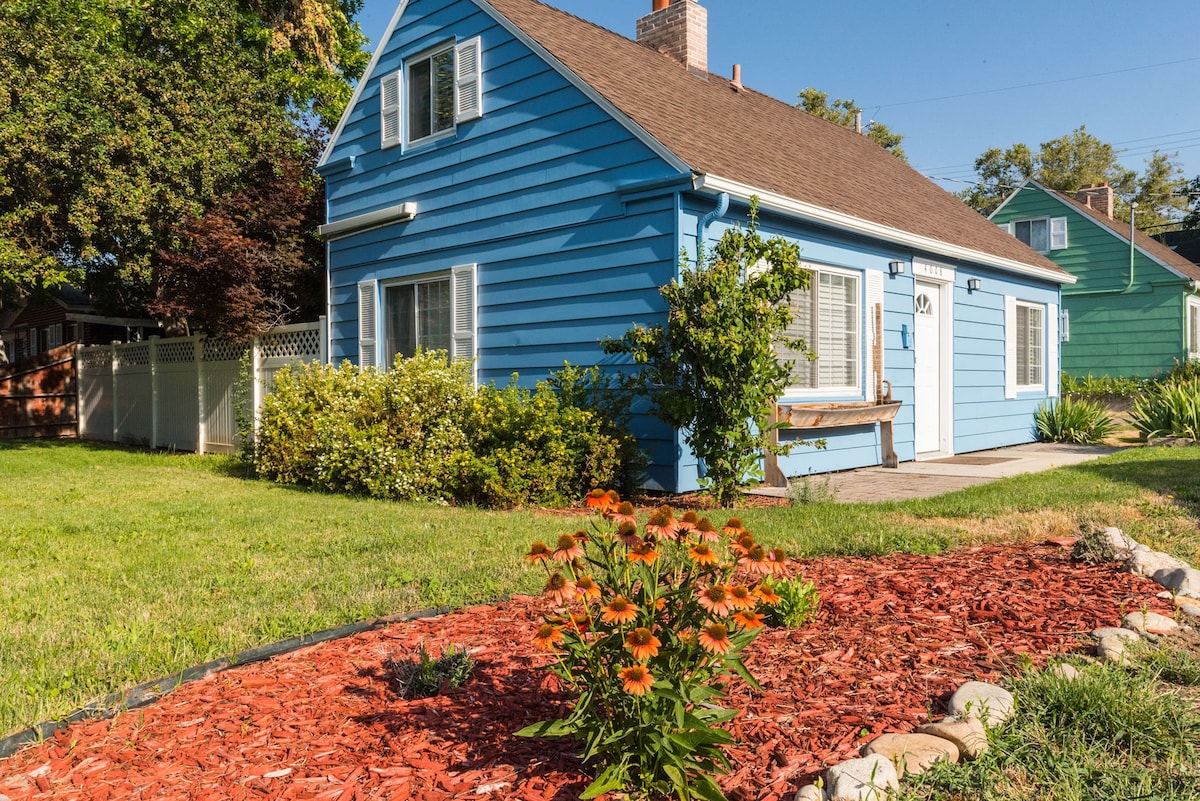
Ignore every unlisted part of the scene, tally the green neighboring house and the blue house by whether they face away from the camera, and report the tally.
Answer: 0

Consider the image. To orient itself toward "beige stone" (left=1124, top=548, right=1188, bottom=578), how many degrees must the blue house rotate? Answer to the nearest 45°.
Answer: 0° — it already faces it

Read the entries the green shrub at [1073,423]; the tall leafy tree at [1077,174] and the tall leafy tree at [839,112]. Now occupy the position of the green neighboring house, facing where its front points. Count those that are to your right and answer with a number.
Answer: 1

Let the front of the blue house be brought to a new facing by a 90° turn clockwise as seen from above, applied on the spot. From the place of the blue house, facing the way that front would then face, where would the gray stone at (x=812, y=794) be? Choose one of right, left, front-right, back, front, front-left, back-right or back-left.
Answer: front-left

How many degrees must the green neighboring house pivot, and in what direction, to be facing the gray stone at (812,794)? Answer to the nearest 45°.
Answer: approximately 90° to its right

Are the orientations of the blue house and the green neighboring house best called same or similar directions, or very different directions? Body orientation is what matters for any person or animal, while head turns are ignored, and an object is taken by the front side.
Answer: same or similar directions

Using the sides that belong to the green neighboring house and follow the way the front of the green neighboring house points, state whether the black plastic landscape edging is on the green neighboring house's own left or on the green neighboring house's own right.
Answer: on the green neighboring house's own right

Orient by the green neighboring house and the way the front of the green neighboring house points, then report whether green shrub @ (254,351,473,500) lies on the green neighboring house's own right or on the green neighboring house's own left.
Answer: on the green neighboring house's own right

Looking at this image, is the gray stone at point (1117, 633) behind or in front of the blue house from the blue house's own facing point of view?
in front

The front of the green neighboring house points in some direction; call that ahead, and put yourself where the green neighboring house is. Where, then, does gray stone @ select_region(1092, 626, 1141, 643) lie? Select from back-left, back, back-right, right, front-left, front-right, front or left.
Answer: right

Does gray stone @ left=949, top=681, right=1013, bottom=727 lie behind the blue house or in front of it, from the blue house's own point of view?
in front

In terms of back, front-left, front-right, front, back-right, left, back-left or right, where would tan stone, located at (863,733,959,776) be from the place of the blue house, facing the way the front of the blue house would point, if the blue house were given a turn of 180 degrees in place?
back-left

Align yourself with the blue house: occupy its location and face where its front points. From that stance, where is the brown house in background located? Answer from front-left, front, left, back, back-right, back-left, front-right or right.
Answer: back

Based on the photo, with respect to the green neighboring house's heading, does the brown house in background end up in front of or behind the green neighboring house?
behind

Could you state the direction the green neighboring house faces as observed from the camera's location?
facing to the right of the viewer
